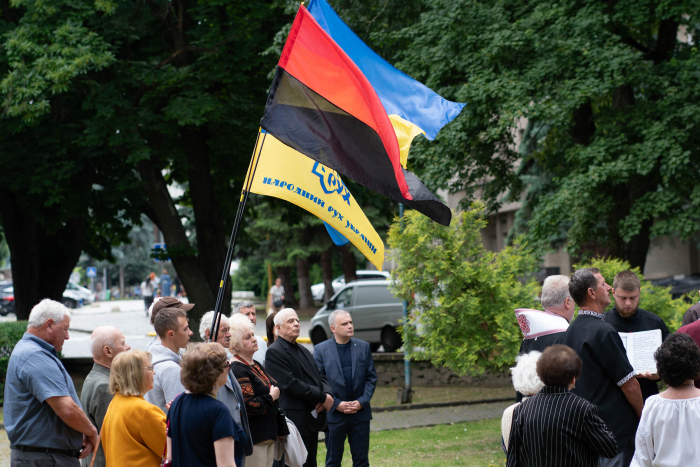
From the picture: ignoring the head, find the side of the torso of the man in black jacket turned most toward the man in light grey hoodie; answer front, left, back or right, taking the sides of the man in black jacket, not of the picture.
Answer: right

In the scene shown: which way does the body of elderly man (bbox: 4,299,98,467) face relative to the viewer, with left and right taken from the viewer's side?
facing to the right of the viewer

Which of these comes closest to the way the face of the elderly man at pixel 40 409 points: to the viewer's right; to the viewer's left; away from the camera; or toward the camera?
to the viewer's right

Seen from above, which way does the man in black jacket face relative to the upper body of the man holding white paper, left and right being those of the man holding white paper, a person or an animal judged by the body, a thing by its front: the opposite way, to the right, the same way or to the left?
to the left

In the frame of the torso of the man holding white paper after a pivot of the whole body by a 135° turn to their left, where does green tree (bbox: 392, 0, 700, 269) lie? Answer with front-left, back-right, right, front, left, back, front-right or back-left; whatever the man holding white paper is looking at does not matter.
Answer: front-left

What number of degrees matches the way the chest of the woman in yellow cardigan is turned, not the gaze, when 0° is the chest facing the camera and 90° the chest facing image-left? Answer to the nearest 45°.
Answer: approximately 225°

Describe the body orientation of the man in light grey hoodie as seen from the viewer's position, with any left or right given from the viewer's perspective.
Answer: facing to the right of the viewer

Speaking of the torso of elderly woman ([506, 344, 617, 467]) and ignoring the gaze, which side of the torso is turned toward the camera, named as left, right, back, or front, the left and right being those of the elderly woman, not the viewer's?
back

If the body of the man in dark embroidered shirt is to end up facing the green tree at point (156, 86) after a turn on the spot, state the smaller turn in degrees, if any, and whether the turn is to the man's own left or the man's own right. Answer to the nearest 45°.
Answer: approximately 90° to the man's own left

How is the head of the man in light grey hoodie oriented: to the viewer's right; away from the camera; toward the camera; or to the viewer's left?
to the viewer's right

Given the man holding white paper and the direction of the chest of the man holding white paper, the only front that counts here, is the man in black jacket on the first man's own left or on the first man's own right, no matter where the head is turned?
on the first man's own right

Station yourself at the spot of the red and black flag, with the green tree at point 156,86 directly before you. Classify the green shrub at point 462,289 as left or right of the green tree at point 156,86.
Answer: right
